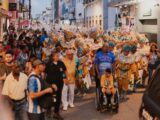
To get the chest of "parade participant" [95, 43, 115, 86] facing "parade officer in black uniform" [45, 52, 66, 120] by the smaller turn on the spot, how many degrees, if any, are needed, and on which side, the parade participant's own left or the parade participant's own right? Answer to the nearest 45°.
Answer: approximately 45° to the parade participant's own right

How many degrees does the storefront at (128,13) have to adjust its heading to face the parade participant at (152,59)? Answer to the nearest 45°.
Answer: approximately 45° to its left

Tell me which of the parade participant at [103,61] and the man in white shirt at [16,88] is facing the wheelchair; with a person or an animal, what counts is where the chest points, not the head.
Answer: the parade participant

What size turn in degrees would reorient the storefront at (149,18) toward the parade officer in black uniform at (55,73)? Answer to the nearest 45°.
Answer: approximately 45° to its left

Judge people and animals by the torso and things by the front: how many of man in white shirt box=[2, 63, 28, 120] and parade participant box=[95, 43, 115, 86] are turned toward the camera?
2

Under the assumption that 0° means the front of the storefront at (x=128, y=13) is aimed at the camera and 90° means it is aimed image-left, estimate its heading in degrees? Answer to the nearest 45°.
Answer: approximately 45°

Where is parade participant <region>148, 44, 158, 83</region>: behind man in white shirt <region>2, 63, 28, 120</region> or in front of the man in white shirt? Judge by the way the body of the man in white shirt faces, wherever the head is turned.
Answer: behind
